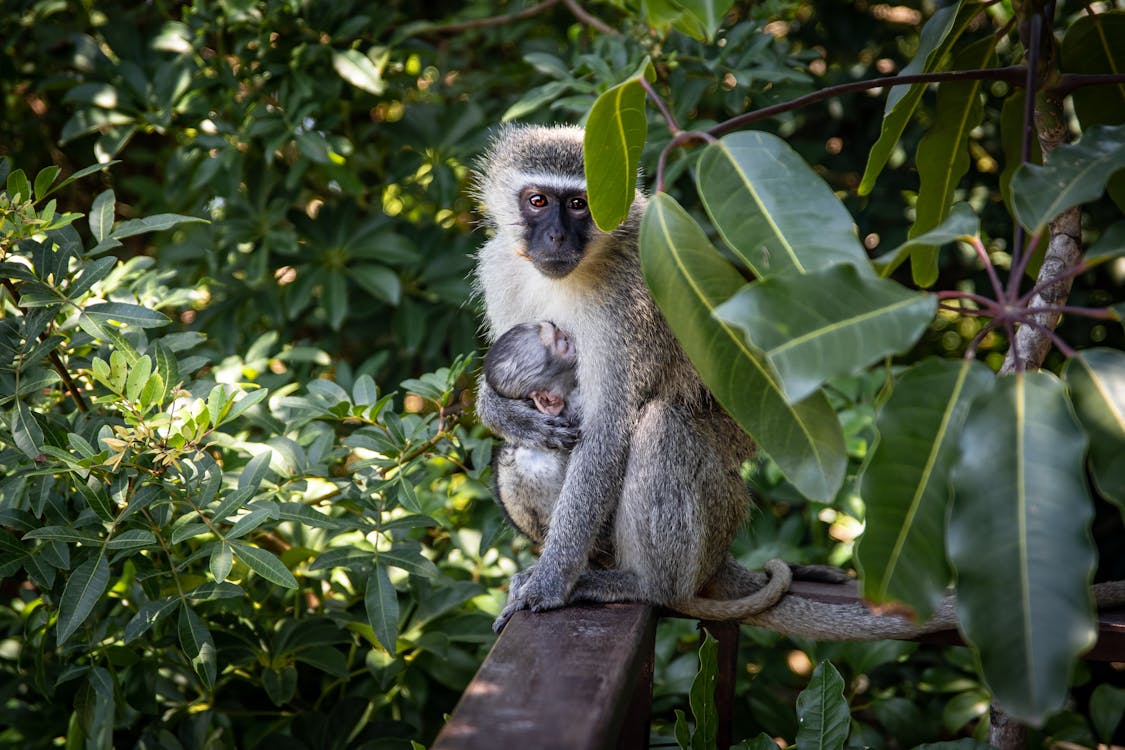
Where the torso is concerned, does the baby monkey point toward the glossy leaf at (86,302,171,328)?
no

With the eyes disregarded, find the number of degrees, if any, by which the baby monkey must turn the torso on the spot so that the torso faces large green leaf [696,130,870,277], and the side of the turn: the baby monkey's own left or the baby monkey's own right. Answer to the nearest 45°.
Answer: approximately 90° to the baby monkey's own right

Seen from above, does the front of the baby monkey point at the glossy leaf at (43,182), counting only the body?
no

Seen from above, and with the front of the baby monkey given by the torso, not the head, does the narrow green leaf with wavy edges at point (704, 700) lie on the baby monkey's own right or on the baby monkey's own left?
on the baby monkey's own right

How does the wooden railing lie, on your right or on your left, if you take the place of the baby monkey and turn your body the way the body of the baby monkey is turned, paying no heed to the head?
on your right

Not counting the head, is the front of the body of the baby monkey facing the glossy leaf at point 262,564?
no

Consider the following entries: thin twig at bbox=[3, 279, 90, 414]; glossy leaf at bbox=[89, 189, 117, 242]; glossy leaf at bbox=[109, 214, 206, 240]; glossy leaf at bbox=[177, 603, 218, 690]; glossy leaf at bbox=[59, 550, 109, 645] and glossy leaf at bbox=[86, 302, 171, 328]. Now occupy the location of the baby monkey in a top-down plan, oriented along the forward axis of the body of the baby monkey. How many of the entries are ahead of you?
0

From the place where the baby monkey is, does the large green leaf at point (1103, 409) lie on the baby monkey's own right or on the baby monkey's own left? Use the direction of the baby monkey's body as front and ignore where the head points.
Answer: on the baby monkey's own right

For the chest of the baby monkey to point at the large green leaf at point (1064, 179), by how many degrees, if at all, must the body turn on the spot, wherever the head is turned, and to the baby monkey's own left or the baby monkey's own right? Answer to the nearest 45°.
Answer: approximately 45° to the baby monkey's own right
